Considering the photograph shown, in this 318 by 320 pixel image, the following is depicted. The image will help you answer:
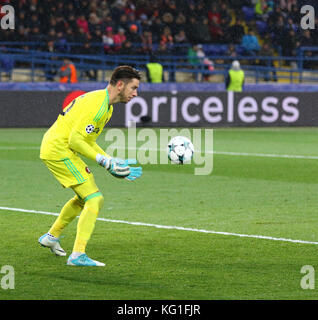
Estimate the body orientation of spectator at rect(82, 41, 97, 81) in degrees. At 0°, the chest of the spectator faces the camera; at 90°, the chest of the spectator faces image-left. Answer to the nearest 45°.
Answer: approximately 0°

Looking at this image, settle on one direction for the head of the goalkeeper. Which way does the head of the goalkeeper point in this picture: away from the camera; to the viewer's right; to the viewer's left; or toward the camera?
to the viewer's right

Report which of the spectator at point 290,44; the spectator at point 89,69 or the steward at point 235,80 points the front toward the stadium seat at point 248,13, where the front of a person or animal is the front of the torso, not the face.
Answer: the steward at point 235,80

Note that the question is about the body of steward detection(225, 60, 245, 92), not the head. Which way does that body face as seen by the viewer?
away from the camera

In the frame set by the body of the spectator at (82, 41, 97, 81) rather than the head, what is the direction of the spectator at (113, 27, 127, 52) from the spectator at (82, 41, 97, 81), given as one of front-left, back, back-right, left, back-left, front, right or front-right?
back-left

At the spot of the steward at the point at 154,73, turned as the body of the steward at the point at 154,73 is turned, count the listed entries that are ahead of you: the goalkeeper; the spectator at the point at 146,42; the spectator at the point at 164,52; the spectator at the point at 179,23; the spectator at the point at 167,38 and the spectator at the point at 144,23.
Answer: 5

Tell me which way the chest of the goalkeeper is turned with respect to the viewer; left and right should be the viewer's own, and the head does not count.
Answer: facing to the right of the viewer

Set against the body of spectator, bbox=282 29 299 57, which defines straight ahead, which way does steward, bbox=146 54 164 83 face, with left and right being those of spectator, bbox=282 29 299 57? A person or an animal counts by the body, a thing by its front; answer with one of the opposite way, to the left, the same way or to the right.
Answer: the opposite way

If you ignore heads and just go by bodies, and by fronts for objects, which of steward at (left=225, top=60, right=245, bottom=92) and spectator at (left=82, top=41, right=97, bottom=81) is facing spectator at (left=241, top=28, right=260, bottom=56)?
steward at (left=225, top=60, right=245, bottom=92)

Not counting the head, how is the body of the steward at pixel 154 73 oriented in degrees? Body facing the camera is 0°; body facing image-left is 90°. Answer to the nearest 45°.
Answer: approximately 180°

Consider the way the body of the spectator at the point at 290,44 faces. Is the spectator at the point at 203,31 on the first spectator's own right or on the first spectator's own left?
on the first spectator's own right
